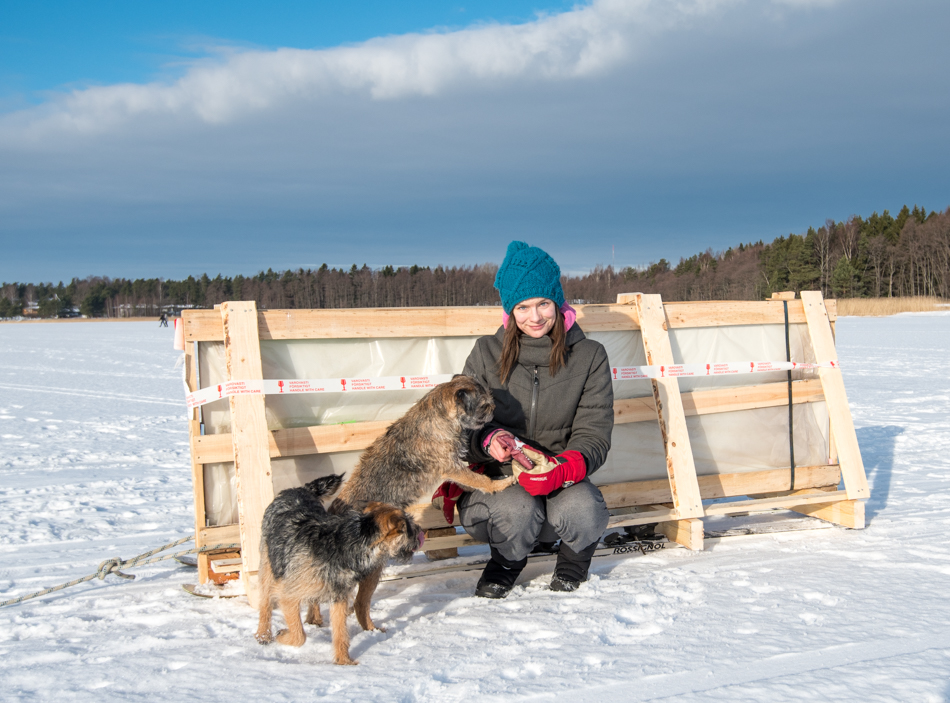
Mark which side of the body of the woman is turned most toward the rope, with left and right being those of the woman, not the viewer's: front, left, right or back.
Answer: right

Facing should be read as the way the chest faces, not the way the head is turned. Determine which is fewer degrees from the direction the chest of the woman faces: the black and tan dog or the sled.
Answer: the black and tan dog

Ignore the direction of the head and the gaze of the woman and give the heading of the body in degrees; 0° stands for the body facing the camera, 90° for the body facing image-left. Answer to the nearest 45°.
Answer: approximately 0°

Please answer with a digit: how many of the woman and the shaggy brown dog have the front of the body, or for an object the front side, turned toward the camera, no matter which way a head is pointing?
1

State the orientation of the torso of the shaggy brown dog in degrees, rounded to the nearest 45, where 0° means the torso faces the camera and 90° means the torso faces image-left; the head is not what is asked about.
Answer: approximately 270°

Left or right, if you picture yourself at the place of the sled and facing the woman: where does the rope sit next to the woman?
right

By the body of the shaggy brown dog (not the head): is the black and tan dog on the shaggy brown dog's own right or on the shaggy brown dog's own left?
on the shaggy brown dog's own right

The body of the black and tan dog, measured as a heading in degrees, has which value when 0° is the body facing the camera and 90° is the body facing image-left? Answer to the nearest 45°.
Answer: approximately 315°

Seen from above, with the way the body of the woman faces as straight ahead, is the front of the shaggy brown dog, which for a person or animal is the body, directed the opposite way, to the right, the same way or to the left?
to the left

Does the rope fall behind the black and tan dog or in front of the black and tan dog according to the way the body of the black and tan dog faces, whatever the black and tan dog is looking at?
behind

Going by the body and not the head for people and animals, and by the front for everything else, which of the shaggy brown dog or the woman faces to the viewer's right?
the shaggy brown dog
